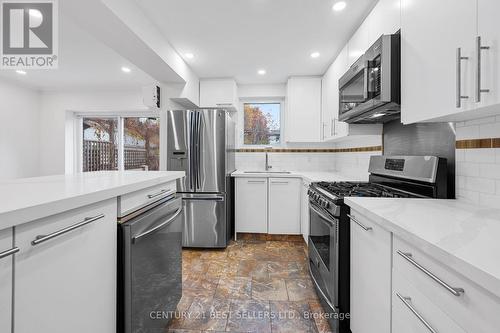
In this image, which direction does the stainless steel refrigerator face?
toward the camera

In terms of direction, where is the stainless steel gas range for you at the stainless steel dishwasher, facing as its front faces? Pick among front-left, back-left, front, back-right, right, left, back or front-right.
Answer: front-left

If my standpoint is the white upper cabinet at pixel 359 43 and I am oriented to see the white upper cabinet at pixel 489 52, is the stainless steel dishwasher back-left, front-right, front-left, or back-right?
front-right

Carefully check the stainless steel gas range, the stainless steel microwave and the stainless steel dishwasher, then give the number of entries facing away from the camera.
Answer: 0

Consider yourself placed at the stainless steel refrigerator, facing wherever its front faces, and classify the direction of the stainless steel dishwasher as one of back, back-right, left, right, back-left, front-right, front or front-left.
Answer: front

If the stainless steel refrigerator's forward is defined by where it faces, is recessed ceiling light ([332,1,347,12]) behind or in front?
in front

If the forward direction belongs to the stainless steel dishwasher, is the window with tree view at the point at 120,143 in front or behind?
behind

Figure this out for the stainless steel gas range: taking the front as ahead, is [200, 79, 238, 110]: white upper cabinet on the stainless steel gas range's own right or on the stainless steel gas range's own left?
on the stainless steel gas range's own right

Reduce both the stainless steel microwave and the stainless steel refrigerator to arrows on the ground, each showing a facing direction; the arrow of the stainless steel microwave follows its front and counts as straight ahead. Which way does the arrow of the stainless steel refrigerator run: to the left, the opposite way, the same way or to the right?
to the left

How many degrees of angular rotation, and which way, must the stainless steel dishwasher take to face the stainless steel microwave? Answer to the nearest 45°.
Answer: approximately 45° to its left

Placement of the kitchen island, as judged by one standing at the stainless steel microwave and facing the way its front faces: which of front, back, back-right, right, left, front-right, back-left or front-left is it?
front

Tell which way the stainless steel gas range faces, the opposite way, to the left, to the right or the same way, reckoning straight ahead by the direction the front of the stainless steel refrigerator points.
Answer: to the right

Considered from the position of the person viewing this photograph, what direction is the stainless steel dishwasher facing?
facing the viewer and to the right of the viewer

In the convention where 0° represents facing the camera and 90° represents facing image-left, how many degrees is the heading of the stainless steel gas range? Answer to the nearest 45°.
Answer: approximately 45°

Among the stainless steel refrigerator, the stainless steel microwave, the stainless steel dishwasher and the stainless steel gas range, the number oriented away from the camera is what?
0
